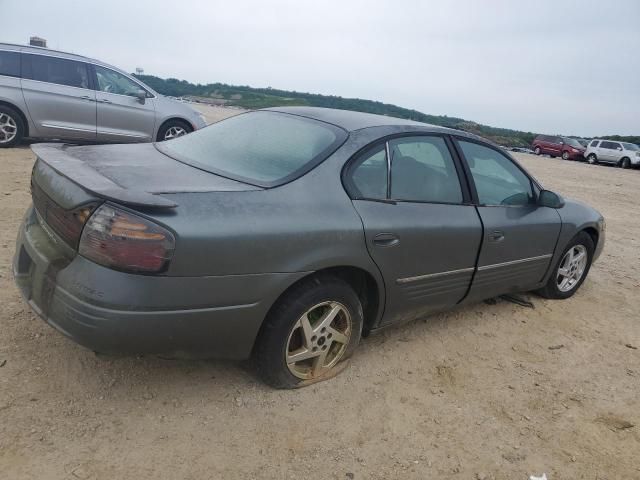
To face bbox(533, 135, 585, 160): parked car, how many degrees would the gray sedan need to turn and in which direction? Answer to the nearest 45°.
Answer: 0° — it already faces it

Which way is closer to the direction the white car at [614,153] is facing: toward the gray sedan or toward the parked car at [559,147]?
the gray sedan

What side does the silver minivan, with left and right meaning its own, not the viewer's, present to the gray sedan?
right

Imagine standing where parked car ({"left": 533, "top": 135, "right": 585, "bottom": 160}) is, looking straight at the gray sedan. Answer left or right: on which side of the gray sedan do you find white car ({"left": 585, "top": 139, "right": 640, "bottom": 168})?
left

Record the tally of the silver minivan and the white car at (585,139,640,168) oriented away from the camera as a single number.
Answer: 0

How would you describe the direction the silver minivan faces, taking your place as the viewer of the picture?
facing to the right of the viewer

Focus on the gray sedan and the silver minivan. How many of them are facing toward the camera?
0

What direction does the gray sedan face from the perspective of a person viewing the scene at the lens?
facing away from the viewer and to the right of the viewer

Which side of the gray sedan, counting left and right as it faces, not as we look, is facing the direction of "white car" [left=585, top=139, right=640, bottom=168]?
front

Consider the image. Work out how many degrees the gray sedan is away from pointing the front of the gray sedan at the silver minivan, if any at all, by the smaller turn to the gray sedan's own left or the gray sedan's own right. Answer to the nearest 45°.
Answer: approximately 90° to the gray sedan's own left

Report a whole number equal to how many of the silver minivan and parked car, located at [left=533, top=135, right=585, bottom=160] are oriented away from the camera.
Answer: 0
